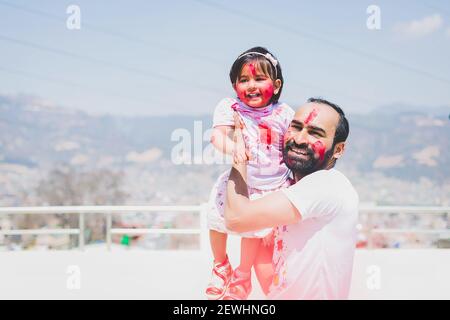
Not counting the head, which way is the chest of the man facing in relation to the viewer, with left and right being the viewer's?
facing to the left of the viewer

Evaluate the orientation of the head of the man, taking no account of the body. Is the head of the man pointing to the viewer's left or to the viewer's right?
to the viewer's left

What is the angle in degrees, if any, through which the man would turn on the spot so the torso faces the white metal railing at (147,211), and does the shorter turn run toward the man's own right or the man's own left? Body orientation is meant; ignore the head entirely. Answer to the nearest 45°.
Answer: approximately 45° to the man's own right
